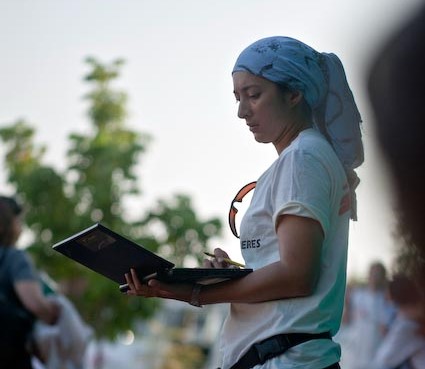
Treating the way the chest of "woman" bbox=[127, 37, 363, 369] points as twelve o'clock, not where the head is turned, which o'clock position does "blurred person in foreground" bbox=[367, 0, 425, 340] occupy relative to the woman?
The blurred person in foreground is roughly at 9 o'clock from the woman.

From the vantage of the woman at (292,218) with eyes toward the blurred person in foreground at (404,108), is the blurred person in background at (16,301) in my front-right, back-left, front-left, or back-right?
back-right

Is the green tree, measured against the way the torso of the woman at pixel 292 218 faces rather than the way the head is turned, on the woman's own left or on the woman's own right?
on the woman's own right

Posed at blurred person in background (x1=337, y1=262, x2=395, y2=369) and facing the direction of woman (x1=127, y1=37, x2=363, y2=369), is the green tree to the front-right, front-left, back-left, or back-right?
back-right

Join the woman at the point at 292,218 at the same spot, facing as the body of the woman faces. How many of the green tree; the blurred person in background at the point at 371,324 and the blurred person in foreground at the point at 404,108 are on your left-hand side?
1

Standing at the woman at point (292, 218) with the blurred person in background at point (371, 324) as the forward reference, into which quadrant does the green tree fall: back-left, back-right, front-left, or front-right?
front-left

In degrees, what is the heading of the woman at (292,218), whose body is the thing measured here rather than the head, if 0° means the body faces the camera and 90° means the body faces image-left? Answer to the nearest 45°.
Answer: approximately 90°

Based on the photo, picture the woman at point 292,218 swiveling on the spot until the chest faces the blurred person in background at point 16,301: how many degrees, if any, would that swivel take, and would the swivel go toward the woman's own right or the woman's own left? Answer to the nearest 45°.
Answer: approximately 45° to the woman's own right

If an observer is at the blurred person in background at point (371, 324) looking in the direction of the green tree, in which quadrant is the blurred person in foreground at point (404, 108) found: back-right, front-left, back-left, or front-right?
back-left

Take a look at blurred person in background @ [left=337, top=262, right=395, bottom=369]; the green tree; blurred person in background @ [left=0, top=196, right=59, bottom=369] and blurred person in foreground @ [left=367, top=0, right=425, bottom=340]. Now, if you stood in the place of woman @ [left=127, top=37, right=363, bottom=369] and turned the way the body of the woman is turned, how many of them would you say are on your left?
1
